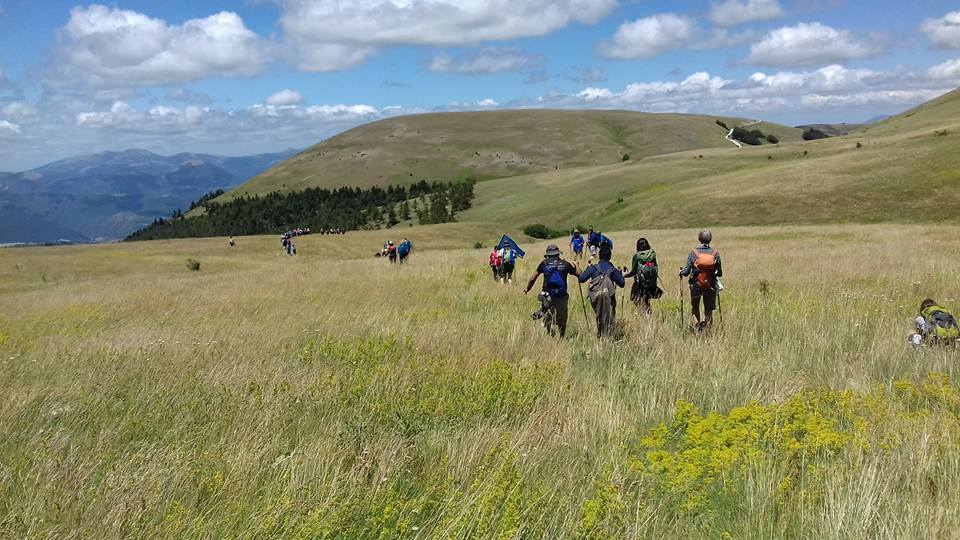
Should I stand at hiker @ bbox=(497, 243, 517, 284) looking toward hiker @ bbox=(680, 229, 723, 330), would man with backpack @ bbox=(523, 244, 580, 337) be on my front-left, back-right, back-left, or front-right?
front-right

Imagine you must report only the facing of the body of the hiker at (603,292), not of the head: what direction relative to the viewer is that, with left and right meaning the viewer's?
facing away from the viewer

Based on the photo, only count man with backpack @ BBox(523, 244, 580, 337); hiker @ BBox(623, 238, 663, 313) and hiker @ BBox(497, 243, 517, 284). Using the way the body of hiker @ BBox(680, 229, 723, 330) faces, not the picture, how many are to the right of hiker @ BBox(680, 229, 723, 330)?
0

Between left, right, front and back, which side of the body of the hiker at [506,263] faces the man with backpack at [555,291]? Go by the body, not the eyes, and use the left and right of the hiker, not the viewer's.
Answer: back

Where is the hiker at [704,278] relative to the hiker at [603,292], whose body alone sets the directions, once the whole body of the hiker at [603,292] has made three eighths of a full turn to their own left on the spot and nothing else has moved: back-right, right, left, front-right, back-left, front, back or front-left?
back

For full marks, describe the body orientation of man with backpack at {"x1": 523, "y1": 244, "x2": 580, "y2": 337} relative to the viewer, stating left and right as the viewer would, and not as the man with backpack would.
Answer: facing away from the viewer

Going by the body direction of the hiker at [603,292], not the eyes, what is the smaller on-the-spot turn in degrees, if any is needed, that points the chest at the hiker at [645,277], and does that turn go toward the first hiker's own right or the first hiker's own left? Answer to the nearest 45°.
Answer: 0° — they already face them

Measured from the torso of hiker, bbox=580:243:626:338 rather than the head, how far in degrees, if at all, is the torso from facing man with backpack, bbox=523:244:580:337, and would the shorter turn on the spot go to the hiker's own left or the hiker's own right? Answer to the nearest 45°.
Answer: approximately 90° to the hiker's own left

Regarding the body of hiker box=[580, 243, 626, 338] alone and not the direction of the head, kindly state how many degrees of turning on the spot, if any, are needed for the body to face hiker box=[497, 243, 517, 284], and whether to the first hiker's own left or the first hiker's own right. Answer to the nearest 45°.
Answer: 0° — they already face them

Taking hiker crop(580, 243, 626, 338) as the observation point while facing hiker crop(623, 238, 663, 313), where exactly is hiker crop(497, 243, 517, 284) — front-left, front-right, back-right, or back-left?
front-left

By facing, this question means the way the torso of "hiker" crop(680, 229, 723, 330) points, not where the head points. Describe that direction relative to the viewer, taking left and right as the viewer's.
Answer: facing away from the viewer

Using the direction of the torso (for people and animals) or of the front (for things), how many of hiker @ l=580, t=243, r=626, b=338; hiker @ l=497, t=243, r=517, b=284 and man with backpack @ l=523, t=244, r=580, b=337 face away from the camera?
3

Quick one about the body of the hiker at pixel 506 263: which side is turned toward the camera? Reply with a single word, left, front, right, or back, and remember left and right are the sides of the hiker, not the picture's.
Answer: back

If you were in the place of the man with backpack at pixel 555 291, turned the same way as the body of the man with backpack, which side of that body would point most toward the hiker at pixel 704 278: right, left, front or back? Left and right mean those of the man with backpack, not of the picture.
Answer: right

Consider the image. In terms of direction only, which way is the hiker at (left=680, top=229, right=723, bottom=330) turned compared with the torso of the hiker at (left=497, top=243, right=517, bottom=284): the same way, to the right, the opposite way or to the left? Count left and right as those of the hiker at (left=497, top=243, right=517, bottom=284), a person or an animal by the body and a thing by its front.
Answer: the same way

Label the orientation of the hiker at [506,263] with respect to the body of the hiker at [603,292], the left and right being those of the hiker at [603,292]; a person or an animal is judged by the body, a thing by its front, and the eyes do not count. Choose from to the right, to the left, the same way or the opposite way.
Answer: the same way
